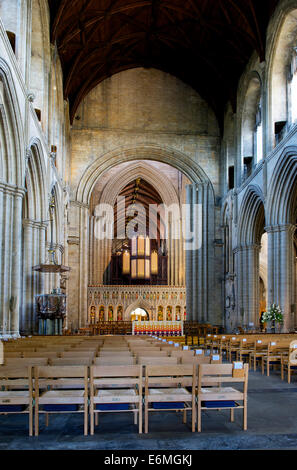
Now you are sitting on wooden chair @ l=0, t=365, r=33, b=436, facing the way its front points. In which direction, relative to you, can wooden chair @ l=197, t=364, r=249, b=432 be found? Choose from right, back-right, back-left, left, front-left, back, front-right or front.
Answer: right

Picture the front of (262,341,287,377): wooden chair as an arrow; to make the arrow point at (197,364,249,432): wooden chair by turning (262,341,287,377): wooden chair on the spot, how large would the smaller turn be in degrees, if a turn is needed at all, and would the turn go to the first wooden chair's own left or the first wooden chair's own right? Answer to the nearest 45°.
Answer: approximately 135° to the first wooden chair's own left

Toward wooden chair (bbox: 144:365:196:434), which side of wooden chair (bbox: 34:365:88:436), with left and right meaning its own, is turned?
right

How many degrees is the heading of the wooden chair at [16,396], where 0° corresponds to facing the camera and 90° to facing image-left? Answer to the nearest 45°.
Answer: approximately 180°

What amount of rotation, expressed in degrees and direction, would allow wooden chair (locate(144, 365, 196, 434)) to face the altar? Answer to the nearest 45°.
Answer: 0° — it already faces it

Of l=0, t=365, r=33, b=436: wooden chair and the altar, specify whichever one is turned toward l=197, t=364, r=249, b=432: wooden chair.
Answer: the altar

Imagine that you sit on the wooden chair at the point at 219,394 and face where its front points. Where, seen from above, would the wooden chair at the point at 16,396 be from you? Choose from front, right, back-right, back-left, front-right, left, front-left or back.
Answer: left

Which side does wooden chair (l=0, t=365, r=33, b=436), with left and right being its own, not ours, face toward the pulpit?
front

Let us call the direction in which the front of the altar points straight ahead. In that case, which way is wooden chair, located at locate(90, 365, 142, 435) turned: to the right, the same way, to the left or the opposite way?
the opposite way

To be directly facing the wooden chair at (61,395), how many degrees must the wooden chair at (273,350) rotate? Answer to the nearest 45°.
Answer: approximately 135° to its left

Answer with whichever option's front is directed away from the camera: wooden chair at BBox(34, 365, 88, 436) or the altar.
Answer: the wooden chair

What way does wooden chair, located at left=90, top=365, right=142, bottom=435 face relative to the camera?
away from the camera

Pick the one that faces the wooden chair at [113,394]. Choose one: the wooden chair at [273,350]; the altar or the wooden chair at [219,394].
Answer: the altar

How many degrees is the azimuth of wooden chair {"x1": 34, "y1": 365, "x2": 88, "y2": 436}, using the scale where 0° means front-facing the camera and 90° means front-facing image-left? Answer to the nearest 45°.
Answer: approximately 180°

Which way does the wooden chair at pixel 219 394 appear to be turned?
away from the camera
